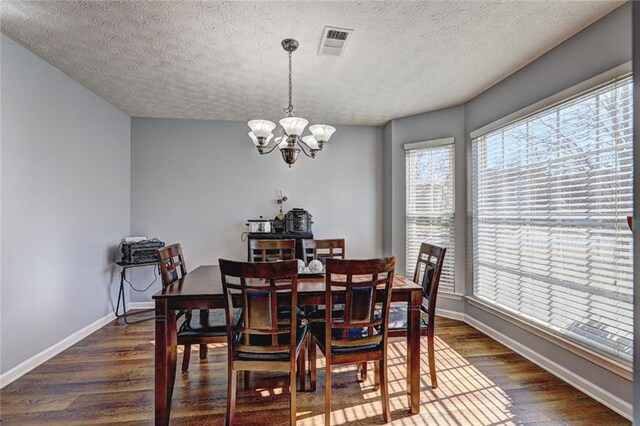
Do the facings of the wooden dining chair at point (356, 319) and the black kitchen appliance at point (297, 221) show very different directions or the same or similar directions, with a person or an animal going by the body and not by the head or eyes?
very different directions

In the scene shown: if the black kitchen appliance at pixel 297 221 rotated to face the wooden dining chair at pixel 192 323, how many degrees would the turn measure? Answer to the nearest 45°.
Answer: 0° — it already faces it

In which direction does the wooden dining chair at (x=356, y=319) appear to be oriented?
away from the camera

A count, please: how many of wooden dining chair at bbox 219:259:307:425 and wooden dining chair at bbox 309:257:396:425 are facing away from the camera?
2

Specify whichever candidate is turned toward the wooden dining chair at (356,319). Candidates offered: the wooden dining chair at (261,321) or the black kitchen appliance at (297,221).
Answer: the black kitchen appliance

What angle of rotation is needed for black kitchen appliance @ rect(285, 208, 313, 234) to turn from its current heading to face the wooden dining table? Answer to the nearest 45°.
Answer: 0° — it already faces it

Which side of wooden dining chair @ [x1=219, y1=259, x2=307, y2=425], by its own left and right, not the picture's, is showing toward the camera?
back

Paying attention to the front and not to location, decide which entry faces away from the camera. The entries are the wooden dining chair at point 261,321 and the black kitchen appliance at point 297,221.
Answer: the wooden dining chair
